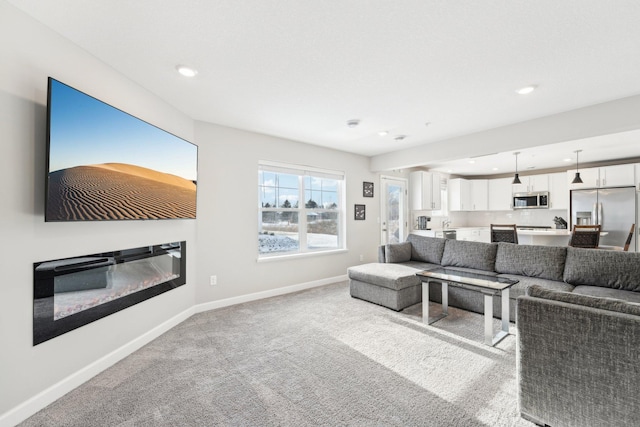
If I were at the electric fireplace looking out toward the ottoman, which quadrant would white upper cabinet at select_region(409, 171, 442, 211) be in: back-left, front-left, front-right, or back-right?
front-left

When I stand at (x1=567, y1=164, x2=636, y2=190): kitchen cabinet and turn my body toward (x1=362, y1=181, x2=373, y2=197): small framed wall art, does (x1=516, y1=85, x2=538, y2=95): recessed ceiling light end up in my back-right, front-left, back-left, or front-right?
front-left

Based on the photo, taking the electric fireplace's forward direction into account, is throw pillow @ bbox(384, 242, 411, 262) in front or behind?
in front

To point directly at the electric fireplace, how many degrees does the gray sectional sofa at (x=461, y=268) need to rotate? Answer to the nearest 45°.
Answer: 0° — it already faces it

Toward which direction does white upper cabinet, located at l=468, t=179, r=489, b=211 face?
toward the camera

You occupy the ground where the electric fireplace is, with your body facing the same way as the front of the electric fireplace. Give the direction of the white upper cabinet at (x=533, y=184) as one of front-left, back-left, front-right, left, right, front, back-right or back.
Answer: front-left

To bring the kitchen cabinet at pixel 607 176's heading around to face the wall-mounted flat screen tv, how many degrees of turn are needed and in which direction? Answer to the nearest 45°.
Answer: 0° — it already faces it

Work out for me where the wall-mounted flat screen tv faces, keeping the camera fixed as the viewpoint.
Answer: facing the viewer and to the right of the viewer

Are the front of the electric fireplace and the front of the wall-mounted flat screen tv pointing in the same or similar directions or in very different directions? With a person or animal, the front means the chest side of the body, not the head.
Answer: same or similar directions

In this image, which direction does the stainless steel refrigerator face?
toward the camera

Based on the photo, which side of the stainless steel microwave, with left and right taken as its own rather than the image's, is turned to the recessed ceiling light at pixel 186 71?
front

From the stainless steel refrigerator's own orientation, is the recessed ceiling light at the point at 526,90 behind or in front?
in front

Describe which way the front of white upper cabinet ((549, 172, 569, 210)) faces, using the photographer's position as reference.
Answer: facing the viewer
